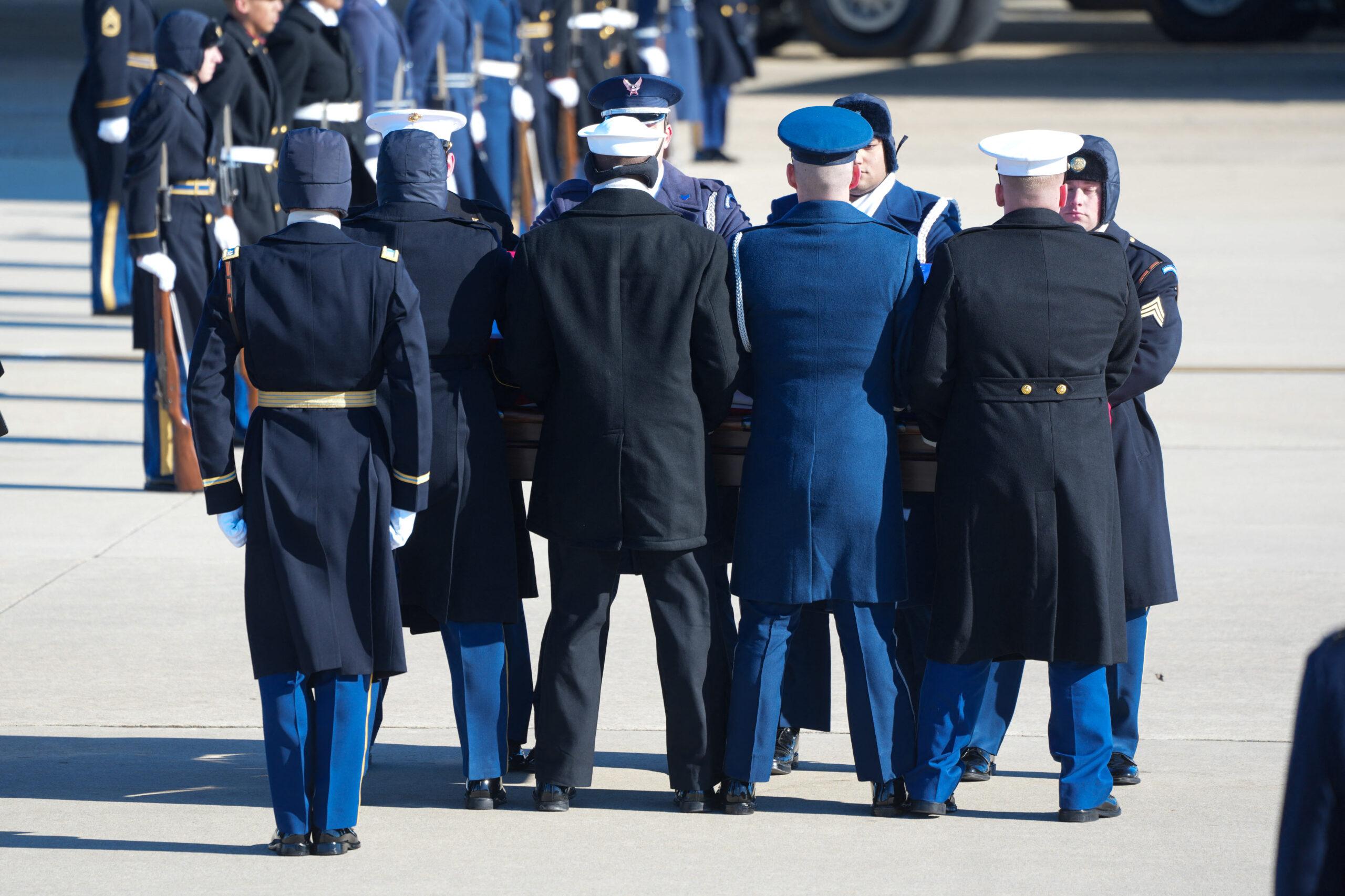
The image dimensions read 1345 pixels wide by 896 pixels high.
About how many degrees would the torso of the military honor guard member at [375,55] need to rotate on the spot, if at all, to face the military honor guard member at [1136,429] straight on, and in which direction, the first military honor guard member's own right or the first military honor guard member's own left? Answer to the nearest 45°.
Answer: approximately 45° to the first military honor guard member's own right

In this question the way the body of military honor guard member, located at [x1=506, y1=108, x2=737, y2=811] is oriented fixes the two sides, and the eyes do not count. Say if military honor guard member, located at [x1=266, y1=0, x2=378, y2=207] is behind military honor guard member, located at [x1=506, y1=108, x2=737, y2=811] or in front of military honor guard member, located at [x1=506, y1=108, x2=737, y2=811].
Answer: in front

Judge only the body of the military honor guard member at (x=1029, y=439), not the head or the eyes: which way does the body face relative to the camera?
away from the camera

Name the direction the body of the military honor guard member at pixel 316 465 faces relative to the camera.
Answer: away from the camera

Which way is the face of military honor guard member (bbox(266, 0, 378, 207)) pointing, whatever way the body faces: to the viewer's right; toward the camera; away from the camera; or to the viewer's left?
to the viewer's right

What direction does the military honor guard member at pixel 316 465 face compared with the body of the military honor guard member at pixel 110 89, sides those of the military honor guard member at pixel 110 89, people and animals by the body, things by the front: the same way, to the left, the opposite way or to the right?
to the left

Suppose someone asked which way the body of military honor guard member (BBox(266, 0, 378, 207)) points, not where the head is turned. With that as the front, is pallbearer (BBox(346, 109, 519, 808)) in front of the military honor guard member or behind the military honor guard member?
in front

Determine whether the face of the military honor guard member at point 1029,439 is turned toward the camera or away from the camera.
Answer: away from the camera

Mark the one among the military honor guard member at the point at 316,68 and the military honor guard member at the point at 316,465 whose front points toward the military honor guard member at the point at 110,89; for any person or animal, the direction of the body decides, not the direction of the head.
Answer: the military honor guard member at the point at 316,465

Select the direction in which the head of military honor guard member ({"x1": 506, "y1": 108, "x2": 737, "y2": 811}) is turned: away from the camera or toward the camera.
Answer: away from the camera

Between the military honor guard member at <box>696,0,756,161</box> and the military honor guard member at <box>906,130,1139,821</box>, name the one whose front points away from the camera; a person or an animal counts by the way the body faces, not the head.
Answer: the military honor guard member at <box>906,130,1139,821</box>

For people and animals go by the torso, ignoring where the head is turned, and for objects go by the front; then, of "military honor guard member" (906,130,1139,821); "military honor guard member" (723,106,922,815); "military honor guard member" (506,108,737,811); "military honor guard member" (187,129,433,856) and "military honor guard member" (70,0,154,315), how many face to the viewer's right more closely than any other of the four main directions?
1

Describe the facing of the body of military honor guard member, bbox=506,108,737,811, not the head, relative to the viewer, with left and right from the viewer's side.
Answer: facing away from the viewer

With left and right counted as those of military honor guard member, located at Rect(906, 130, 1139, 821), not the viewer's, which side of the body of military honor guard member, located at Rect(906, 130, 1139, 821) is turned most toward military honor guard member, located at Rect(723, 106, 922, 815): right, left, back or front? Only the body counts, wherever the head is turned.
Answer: left

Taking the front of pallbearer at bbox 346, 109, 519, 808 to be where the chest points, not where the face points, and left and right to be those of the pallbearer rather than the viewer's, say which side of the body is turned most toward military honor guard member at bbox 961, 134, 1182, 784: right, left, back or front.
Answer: right

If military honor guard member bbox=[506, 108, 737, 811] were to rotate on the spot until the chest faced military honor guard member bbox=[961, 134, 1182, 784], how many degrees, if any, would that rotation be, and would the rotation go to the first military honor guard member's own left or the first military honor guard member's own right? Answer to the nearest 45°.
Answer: approximately 90° to the first military honor guard member's own right

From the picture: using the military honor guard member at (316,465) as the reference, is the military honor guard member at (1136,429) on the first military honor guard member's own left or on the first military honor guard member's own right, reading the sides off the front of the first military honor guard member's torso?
on the first military honor guard member's own right

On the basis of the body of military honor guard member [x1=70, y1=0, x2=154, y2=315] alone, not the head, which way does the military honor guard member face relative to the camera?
to the viewer's right

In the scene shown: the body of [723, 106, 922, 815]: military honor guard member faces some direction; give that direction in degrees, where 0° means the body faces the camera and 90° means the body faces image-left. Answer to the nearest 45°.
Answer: approximately 180°

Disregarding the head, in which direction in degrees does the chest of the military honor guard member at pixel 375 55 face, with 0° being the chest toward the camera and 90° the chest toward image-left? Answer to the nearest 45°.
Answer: approximately 315°

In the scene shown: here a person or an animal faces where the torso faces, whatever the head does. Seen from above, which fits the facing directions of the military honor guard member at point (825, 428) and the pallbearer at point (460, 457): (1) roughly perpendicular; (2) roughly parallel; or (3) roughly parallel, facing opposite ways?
roughly parallel

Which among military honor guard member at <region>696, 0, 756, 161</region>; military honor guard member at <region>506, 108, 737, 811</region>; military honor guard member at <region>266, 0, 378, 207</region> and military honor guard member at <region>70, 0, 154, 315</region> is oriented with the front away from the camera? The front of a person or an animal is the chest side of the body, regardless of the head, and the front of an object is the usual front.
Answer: military honor guard member at <region>506, 108, 737, 811</region>
